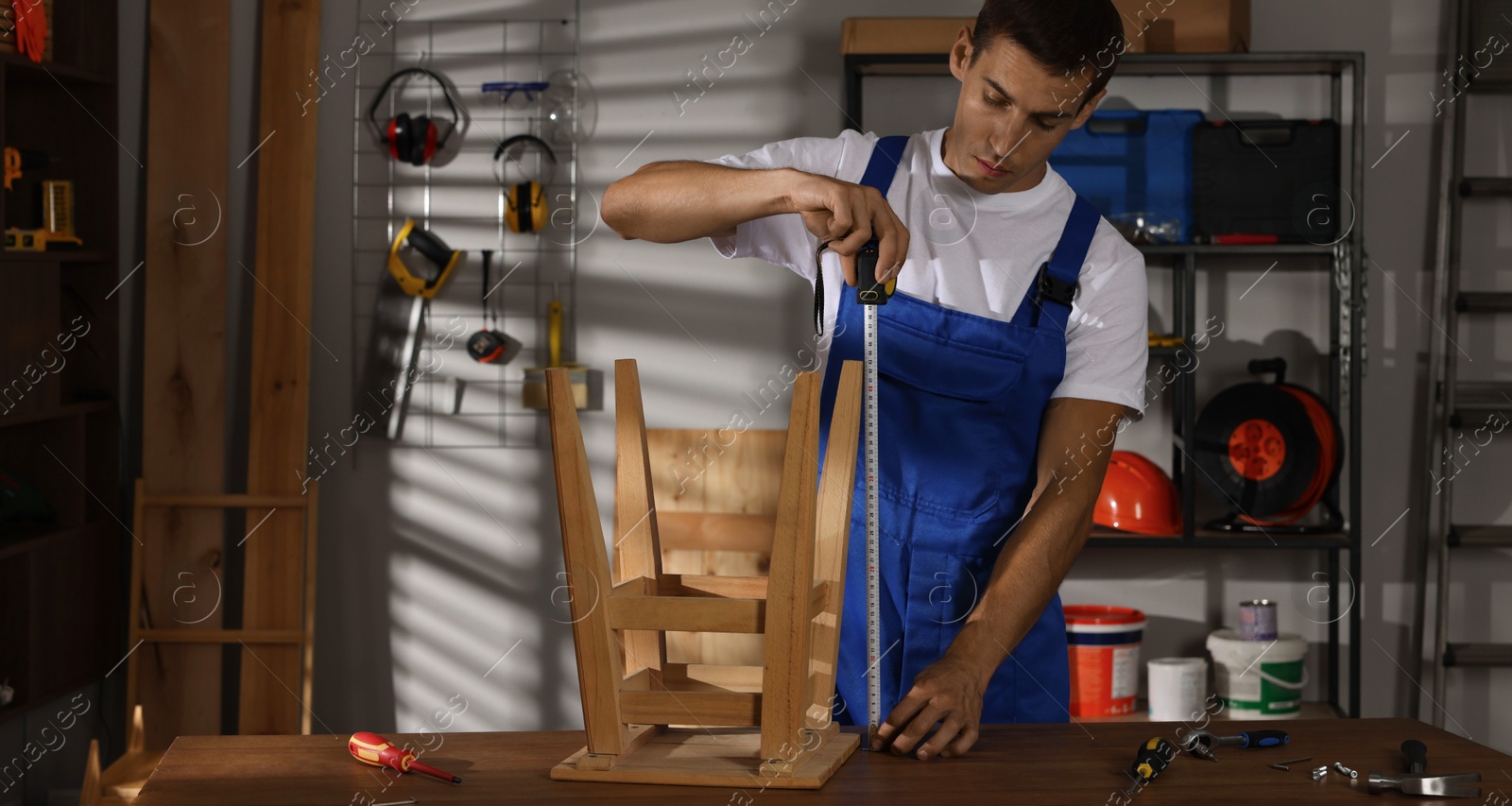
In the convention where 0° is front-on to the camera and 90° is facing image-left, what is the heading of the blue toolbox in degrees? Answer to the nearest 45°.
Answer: approximately 0°

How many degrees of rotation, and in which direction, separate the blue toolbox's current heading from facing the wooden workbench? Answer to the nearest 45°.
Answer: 0° — it already faces it

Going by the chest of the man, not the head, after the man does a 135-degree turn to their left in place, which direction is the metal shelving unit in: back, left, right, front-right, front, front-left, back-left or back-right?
front

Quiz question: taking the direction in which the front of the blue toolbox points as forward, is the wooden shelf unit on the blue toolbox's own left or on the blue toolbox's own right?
on the blue toolbox's own right

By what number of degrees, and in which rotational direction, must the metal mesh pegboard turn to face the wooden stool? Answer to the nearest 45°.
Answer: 0° — it already faces it

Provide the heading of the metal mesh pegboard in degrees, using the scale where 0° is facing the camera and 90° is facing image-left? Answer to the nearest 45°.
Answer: approximately 0°

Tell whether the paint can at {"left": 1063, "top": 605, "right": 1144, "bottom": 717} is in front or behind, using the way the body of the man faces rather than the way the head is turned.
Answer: behind

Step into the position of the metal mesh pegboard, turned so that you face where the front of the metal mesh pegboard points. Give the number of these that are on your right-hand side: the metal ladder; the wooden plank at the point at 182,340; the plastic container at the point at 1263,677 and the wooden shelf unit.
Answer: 2
